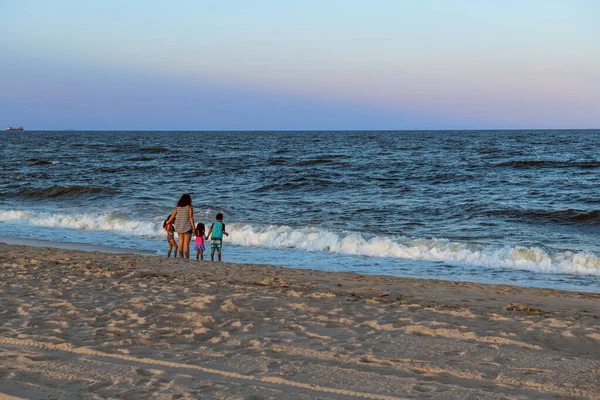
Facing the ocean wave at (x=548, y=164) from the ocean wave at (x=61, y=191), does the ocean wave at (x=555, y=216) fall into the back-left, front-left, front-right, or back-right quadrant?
front-right

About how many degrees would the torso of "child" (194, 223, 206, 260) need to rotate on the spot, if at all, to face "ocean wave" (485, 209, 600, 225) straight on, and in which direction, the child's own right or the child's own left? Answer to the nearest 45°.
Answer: approximately 45° to the child's own right

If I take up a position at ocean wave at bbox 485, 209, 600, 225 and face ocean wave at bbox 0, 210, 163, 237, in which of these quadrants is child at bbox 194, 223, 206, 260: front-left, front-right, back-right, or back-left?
front-left

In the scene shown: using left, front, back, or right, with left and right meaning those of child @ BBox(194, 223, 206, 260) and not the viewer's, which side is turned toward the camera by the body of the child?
back

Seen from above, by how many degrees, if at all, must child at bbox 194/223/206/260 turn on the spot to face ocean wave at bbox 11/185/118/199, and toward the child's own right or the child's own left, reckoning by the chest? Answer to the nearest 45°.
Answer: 0° — they already face it
